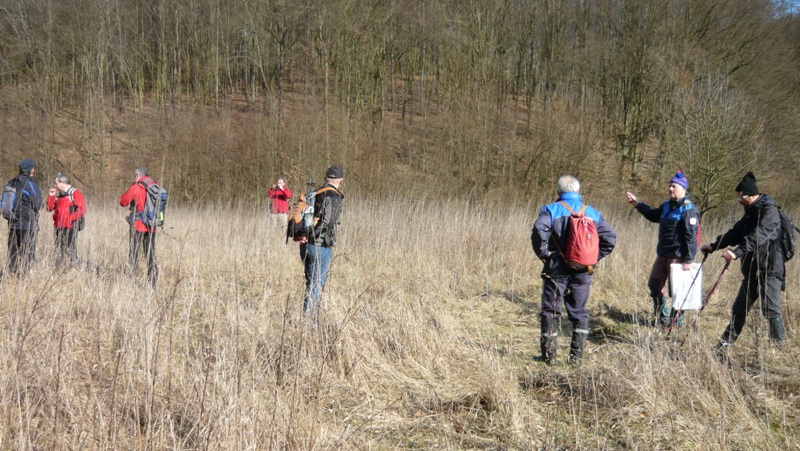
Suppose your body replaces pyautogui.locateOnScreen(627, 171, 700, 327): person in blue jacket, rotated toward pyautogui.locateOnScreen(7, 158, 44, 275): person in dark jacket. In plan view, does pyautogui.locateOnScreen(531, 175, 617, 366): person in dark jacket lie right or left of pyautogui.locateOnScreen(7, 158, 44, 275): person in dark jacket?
left

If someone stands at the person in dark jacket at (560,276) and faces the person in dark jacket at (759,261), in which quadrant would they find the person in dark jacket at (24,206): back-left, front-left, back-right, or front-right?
back-left

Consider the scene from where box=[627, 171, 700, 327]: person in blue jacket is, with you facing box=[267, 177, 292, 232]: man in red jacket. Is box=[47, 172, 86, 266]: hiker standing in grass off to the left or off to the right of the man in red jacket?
left

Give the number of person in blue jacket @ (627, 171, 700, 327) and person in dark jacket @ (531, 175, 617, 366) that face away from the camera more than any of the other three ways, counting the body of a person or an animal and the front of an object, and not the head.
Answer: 1

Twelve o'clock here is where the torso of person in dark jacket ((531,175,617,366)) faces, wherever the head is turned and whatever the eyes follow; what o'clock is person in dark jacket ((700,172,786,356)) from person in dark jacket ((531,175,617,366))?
person in dark jacket ((700,172,786,356)) is roughly at 2 o'clock from person in dark jacket ((531,175,617,366)).

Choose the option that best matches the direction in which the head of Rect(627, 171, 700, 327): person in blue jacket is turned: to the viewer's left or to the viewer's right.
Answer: to the viewer's left

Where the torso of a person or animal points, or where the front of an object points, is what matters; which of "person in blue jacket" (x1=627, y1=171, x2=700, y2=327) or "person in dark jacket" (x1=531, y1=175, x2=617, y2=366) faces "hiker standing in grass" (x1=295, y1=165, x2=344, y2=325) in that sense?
the person in blue jacket

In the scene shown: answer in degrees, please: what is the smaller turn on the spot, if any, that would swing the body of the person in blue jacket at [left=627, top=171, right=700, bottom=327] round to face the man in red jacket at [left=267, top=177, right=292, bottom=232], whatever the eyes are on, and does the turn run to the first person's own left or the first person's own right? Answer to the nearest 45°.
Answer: approximately 90° to the first person's own right

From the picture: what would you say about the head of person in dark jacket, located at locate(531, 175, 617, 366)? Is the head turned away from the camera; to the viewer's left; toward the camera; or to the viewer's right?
away from the camera

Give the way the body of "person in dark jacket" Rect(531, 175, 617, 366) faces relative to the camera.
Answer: away from the camera

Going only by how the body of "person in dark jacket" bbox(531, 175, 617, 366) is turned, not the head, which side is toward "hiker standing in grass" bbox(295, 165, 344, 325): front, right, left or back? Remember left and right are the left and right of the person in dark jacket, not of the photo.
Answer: left

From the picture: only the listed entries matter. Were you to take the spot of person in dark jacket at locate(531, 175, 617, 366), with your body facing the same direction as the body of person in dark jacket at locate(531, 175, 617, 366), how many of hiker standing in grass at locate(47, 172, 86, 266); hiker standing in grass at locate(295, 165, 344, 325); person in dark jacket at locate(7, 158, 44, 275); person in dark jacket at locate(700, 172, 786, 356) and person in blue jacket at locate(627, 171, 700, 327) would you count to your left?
3

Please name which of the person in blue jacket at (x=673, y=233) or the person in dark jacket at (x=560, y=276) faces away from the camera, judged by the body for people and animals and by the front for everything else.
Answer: the person in dark jacket

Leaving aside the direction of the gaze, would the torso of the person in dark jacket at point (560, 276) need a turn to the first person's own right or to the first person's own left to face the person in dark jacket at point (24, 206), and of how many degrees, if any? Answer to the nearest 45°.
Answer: approximately 90° to the first person's own left

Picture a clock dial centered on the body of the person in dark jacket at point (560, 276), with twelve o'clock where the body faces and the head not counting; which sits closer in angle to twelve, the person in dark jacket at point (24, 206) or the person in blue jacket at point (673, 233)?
the person in blue jacket
